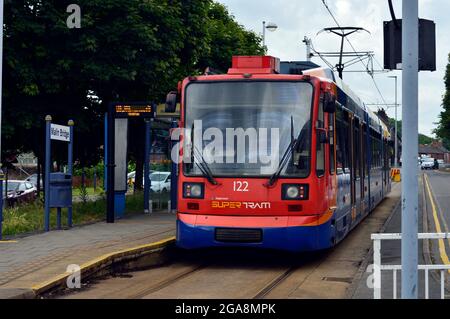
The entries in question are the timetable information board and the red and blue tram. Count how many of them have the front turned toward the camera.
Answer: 2

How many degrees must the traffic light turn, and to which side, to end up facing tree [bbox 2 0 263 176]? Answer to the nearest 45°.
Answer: approximately 45° to its left

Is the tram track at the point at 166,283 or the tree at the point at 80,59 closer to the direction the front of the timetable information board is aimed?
the tram track

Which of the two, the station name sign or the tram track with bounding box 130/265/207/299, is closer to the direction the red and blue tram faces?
the tram track

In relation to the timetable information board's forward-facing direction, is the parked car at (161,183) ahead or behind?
behind

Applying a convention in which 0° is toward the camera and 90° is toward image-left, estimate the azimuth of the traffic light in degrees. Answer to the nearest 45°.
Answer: approximately 180°

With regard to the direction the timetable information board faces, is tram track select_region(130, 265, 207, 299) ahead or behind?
ahead

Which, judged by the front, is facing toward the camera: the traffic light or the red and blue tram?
the red and blue tram

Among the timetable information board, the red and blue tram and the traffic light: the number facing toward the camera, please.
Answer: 2

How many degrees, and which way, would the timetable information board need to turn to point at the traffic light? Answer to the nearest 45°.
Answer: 0° — it already faces it

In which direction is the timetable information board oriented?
toward the camera

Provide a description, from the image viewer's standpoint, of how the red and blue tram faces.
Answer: facing the viewer

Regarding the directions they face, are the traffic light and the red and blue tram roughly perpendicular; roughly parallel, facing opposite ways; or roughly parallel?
roughly parallel, facing opposite ways
